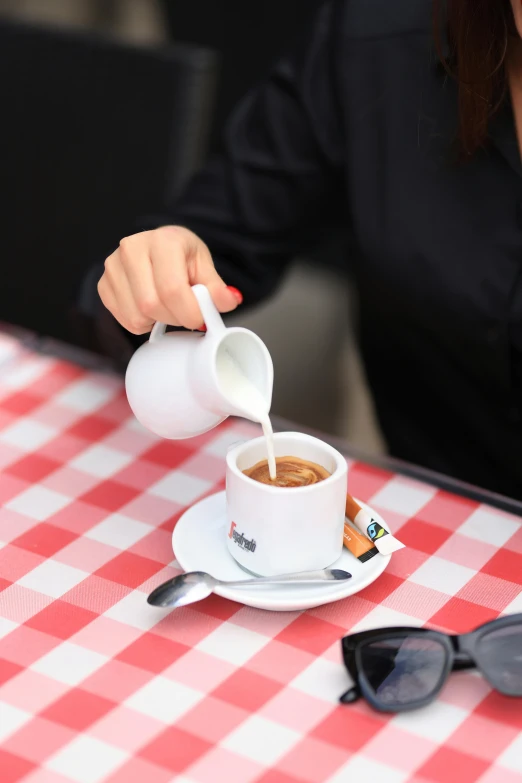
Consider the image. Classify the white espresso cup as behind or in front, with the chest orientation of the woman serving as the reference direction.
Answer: in front

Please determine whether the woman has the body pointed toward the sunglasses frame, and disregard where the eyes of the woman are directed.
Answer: yes

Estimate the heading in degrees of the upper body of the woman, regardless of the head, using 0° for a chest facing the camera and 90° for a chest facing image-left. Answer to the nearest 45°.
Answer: approximately 0°

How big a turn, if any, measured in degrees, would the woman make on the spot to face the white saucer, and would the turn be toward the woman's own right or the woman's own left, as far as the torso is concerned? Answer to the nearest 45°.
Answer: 0° — they already face it

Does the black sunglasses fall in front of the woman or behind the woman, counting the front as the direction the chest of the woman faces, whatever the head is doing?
in front

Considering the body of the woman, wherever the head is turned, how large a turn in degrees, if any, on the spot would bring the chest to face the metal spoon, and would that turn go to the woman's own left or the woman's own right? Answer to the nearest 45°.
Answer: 0° — they already face it
